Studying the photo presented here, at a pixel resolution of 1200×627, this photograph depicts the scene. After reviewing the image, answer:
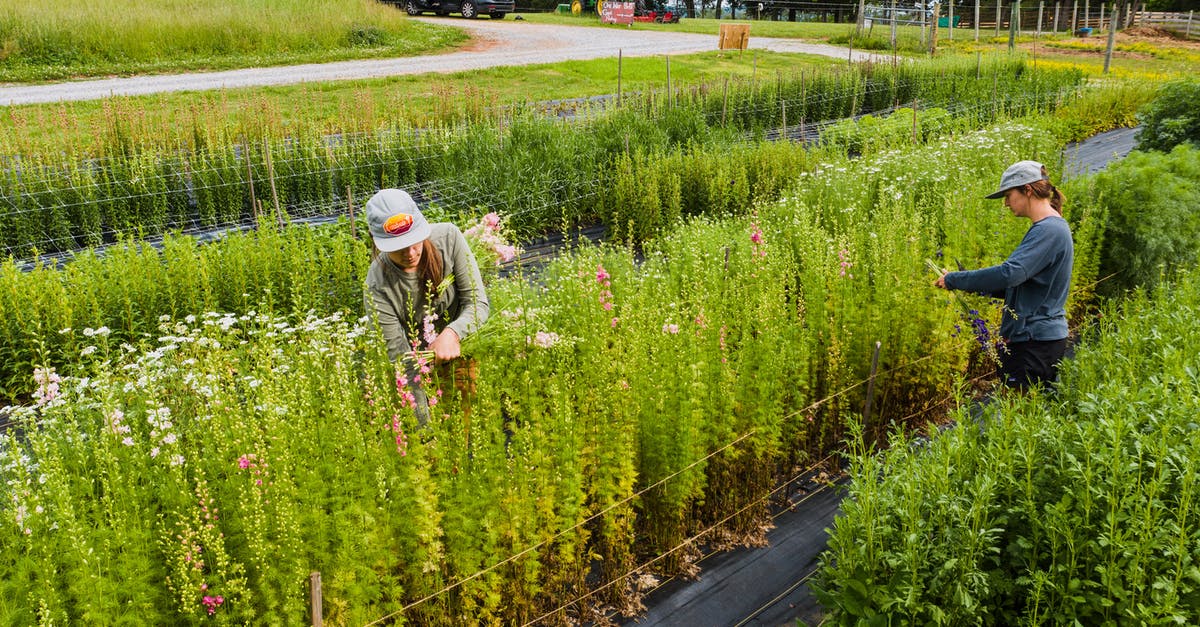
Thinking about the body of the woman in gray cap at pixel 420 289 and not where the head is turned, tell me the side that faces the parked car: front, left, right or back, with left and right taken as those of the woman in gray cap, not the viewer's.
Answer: back

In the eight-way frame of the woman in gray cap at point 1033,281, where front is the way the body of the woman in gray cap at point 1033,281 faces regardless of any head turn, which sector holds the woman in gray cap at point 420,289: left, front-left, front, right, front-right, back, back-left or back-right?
front-left

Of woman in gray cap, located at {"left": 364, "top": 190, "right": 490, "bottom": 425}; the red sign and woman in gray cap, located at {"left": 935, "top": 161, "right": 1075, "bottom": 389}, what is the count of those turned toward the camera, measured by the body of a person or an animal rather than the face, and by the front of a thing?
2

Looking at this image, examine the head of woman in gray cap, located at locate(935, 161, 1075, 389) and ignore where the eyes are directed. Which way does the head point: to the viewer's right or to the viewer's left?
to the viewer's left

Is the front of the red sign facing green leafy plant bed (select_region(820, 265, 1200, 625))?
yes

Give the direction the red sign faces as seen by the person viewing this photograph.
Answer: facing the viewer

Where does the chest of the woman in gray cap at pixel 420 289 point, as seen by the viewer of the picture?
toward the camera

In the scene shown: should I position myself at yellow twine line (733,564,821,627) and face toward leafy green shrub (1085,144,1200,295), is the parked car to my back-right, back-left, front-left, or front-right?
front-left

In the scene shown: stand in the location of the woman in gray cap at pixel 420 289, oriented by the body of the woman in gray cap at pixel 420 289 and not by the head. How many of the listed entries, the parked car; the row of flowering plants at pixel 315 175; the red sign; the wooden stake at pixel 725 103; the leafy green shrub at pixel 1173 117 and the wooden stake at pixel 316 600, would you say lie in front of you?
1

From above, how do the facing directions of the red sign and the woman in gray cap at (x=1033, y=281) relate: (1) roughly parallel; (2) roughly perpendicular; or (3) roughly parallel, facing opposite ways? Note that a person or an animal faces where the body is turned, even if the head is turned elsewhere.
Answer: roughly perpendicular

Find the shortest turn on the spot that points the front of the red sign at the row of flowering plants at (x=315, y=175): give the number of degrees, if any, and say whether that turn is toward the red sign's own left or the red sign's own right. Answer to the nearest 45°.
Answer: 0° — it already faces it

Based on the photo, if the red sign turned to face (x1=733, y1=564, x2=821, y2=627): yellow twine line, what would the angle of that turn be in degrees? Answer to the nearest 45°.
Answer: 0° — it already faces it

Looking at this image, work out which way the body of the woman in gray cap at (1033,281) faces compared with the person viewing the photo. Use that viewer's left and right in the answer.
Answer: facing to the left of the viewer

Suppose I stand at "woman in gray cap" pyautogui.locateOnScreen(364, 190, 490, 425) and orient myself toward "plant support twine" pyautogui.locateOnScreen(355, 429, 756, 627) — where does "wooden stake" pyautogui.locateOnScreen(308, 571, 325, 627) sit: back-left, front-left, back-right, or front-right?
front-right

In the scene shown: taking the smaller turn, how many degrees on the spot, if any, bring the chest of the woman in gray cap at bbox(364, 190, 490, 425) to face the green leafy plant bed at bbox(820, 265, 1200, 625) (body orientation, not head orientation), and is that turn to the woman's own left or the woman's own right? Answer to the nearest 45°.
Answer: approximately 45° to the woman's own left
